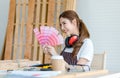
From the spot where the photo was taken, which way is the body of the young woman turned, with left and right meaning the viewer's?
facing the viewer and to the left of the viewer

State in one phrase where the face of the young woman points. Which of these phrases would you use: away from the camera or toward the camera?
toward the camera
